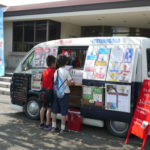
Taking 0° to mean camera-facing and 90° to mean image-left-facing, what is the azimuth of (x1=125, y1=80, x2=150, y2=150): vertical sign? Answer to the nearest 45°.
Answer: approximately 45°

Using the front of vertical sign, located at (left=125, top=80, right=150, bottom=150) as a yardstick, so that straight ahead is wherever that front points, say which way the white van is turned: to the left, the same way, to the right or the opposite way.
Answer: to the right

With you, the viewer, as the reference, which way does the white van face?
facing away from the viewer and to the left of the viewer

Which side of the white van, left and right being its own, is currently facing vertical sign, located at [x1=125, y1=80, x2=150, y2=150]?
back
